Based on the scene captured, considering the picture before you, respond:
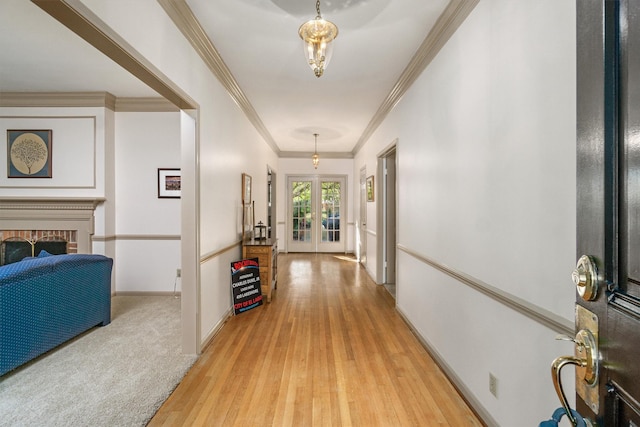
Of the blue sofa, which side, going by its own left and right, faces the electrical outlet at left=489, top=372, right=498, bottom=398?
back

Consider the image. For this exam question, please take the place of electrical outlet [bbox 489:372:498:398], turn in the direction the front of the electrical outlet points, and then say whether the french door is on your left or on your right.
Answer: on your right

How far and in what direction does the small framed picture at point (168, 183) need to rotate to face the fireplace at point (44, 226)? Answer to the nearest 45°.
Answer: approximately 90° to its right

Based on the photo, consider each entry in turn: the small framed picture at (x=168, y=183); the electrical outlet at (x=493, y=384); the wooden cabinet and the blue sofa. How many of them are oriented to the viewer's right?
1

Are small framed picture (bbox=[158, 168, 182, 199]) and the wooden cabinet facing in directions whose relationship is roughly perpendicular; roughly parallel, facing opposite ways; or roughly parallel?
roughly perpendicular

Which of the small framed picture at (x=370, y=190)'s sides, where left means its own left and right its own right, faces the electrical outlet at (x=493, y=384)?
left

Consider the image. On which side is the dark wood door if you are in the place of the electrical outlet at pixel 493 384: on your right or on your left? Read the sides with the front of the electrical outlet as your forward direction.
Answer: on your left

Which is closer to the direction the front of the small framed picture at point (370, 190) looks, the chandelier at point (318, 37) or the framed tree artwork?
the framed tree artwork

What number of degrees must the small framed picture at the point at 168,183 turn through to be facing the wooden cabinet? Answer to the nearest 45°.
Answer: approximately 45° to its left

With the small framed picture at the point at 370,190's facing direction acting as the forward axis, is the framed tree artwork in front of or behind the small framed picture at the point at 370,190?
in front

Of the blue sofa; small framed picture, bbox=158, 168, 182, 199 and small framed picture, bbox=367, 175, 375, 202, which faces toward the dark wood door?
small framed picture, bbox=158, 168, 182, 199

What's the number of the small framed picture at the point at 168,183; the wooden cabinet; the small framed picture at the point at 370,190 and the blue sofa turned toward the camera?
1

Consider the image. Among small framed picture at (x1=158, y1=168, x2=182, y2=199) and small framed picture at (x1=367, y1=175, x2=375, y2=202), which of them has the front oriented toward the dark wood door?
small framed picture at (x1=158, y1=168, x2=182, y2=199)

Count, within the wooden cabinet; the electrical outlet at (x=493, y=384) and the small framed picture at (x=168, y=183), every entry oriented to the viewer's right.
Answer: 1

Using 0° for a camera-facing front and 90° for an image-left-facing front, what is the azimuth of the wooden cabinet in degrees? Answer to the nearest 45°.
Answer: approximately 270°

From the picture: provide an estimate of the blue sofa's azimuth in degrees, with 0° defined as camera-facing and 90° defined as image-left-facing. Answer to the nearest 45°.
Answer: approximately 135°
